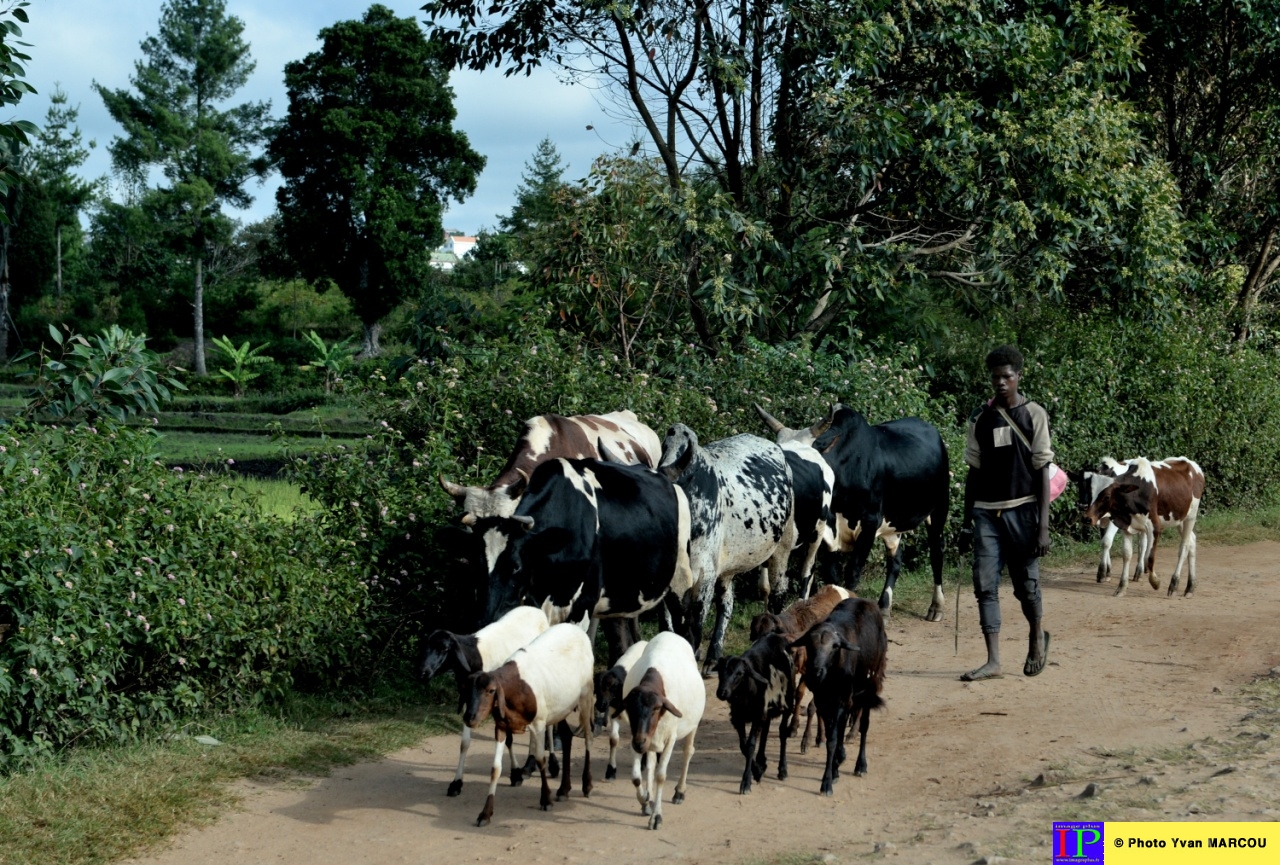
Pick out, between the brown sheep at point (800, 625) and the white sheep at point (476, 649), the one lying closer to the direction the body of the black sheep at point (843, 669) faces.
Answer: the white sheep

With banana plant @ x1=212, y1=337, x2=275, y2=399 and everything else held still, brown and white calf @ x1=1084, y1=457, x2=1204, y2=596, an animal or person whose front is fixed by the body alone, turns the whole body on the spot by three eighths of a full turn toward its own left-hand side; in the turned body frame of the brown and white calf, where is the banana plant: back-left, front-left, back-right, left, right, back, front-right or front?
back-left

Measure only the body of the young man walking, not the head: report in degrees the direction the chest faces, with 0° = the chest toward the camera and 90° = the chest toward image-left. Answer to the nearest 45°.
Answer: approximately 45°

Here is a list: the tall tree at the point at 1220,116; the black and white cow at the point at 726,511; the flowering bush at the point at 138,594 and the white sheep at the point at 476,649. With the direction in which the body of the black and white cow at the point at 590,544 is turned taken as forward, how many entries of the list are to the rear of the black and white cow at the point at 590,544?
2

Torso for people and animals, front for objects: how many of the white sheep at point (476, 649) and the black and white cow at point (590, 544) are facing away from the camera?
0

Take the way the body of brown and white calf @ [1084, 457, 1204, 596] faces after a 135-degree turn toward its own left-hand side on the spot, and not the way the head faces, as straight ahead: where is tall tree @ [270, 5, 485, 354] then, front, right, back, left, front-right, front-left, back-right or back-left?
back-left

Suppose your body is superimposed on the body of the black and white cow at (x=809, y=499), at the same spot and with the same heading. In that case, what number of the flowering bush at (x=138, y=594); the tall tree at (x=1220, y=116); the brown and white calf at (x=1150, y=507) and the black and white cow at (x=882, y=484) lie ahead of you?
1

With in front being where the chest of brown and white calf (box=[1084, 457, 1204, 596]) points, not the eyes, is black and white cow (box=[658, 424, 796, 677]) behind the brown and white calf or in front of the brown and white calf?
in front

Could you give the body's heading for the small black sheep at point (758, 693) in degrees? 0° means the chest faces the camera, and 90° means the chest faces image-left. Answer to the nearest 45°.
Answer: approximately 45°

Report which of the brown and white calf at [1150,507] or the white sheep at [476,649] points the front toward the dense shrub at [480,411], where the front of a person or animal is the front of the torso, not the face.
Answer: the brown and white calf
